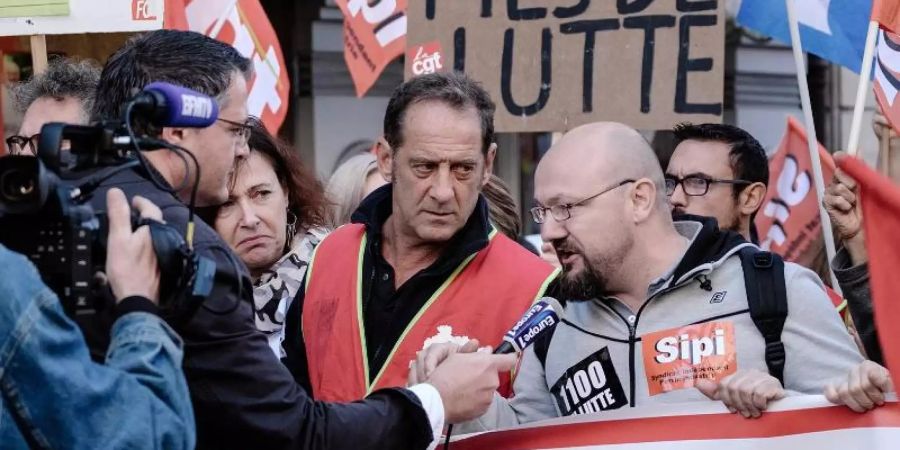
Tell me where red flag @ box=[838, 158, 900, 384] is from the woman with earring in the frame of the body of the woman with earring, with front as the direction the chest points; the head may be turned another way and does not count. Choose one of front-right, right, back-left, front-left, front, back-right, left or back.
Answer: left

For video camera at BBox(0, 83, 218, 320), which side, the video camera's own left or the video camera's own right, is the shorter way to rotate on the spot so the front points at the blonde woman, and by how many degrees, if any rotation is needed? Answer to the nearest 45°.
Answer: approximately 45° to the video camera's own left

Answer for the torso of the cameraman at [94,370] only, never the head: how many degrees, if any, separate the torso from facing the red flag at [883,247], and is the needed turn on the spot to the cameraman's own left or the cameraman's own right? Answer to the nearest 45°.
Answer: approximately 45° to the cameraman's own right

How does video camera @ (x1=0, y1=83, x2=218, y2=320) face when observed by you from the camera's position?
facing away from the viewer and to the right of the viewer

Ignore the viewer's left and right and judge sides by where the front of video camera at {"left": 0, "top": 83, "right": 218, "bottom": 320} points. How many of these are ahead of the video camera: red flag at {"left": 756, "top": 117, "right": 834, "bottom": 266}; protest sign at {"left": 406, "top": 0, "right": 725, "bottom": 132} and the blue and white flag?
3

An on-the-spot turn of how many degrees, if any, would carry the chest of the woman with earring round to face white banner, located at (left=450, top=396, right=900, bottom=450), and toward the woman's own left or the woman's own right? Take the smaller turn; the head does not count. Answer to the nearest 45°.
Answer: approximately 90° to the woman's own left

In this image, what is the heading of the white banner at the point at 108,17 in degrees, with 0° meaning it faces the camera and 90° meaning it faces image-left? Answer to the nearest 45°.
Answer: approximately 0°

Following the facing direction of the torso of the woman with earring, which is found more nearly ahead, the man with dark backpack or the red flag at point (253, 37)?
the man with dark backpack

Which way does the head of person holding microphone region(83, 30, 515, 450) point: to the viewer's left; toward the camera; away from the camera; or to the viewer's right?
to the viewer's right

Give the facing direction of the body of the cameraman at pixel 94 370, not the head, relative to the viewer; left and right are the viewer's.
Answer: facing away from the viewer and to the right of the viewer

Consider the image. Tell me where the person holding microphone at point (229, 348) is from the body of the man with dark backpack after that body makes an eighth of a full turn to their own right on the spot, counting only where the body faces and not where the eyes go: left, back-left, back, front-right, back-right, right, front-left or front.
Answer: front-left
